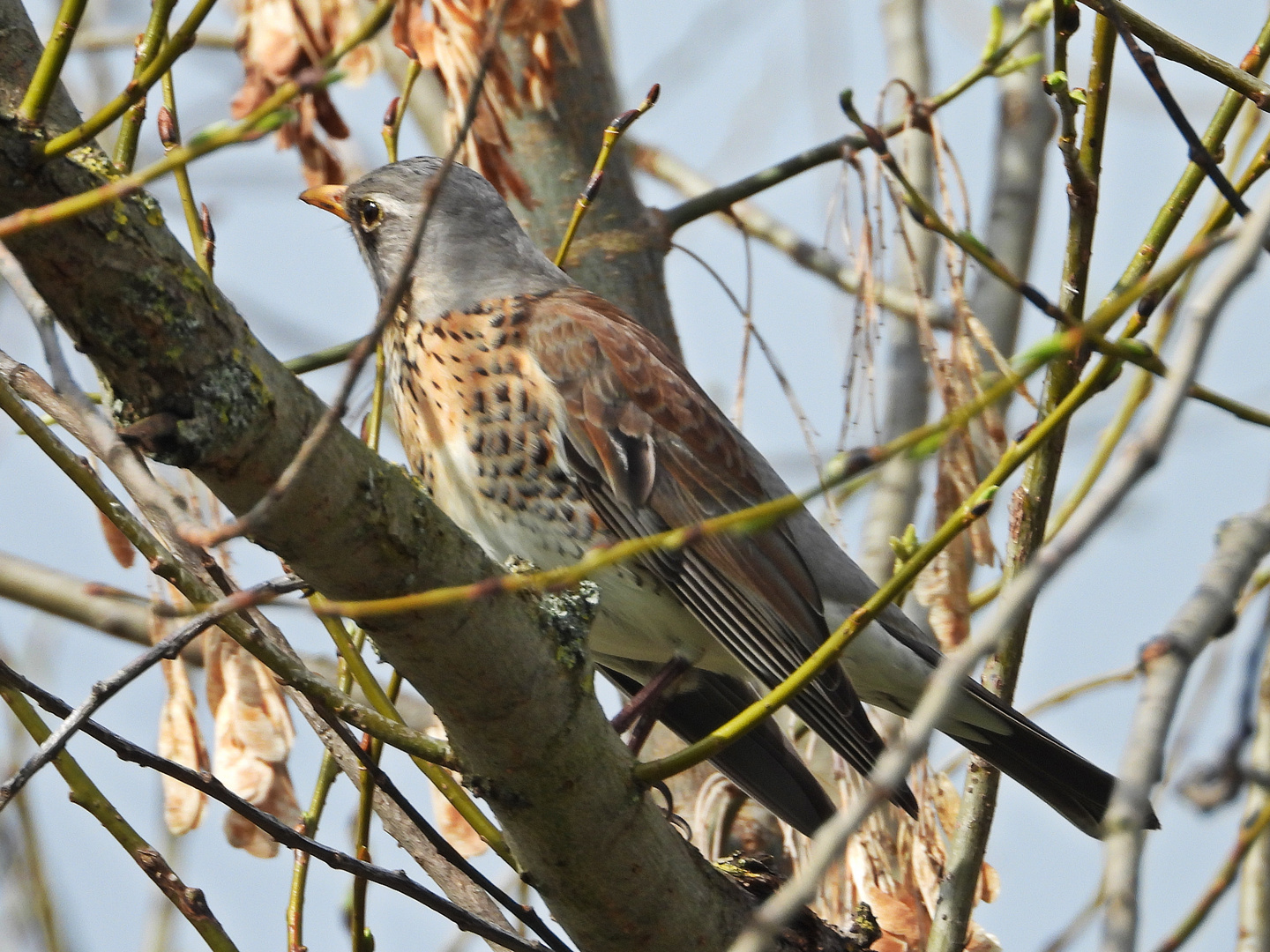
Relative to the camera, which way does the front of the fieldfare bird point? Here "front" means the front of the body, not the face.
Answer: to the viewer's left
